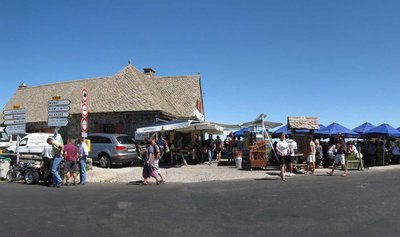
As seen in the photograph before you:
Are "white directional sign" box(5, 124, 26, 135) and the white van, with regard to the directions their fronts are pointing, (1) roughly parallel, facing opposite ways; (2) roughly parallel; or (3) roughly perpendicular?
roughly perpendicular

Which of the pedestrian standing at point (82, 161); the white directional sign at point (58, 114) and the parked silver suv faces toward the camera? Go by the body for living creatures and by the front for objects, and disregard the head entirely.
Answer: the white directional sign

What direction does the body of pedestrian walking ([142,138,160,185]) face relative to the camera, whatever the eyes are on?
to the viewer's left

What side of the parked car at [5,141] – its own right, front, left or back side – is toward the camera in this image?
right

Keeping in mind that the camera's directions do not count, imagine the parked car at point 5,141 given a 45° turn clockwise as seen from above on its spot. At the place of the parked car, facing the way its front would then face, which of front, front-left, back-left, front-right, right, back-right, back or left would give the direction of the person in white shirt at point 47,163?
front-right

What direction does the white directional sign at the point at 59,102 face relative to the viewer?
toward the camera

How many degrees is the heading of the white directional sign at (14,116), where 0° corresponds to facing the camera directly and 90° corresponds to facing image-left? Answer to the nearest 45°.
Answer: approximately 0°

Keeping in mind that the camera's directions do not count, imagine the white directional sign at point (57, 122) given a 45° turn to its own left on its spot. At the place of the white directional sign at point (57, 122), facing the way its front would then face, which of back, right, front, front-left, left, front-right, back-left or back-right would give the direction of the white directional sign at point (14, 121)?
back

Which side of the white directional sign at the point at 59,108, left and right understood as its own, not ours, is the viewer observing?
front

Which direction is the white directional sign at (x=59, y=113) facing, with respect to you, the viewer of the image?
facing the viewer
